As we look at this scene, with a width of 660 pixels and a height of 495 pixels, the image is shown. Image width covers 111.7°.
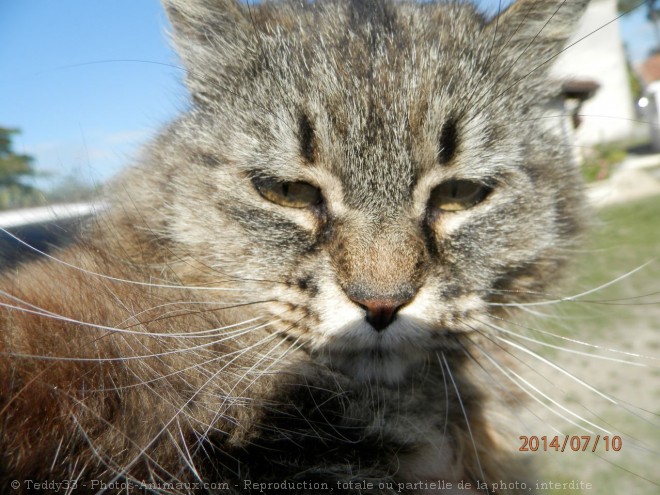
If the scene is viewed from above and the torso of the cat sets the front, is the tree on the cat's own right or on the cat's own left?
on the cat's own right

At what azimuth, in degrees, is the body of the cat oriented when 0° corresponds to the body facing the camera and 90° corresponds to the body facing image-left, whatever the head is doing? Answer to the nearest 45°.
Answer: approximately 0°
